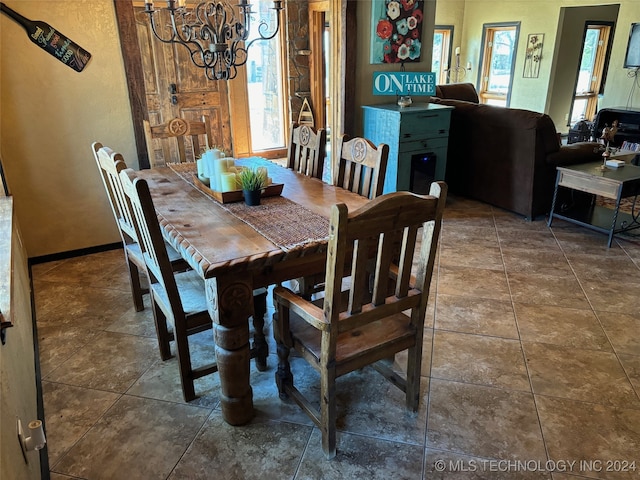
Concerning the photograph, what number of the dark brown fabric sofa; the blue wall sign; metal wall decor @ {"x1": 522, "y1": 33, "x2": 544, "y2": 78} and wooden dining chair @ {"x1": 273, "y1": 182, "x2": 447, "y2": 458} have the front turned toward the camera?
2

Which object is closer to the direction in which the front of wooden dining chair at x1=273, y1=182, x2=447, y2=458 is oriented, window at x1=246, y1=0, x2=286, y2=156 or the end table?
the window

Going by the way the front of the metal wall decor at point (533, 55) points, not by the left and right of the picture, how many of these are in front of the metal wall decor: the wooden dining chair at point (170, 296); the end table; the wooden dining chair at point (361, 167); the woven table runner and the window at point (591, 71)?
4

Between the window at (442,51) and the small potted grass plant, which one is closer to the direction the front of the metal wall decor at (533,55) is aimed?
the small potted grass plant

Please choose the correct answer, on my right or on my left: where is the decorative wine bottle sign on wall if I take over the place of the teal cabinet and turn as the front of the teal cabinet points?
on my right

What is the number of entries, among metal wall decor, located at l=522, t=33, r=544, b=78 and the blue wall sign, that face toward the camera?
2

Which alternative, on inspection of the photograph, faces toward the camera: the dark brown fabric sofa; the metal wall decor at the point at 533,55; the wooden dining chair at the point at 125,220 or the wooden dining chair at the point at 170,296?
the metal wall decor

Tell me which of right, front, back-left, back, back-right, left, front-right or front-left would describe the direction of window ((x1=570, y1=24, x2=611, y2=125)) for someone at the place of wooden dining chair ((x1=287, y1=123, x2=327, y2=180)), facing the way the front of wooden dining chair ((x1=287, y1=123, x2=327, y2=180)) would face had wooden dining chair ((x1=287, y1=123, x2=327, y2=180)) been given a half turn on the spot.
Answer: front

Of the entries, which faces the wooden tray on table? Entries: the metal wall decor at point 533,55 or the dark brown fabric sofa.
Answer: the metal wall decor

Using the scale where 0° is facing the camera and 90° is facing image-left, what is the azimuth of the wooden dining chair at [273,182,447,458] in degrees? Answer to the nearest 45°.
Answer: approximately 135°

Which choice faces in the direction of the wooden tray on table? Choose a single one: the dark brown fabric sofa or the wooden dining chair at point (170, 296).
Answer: the wooden dining chair
